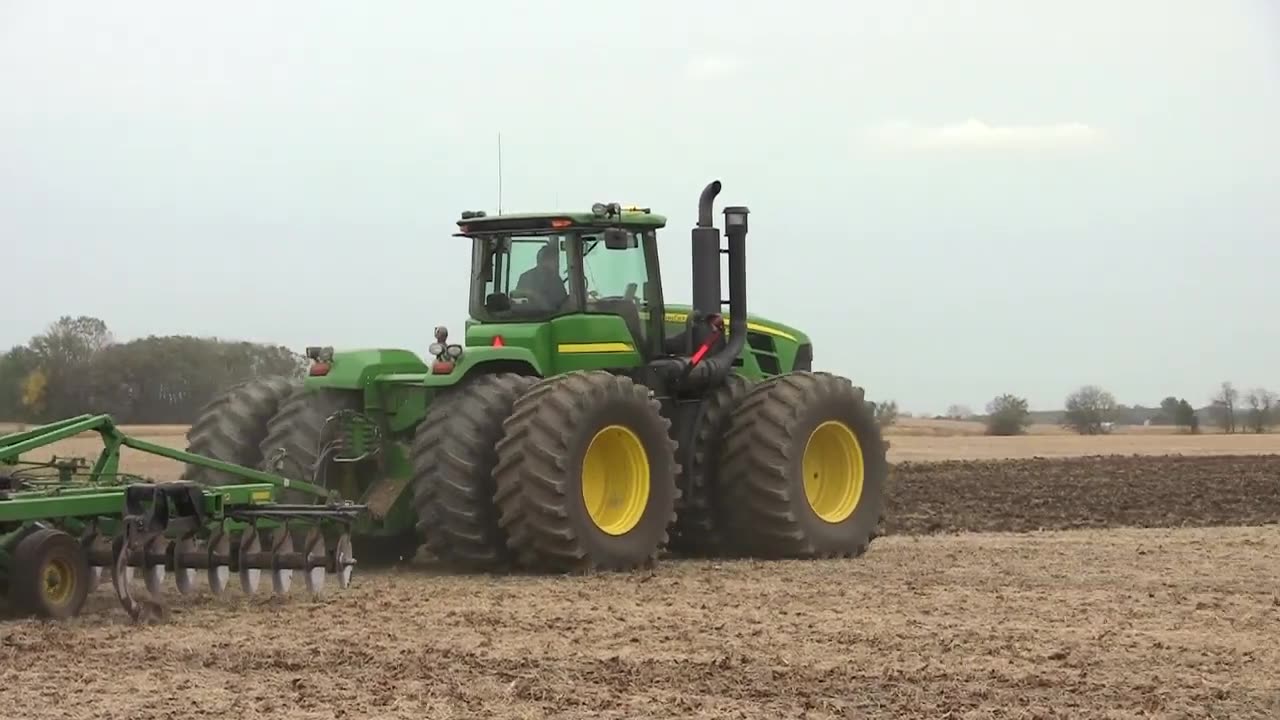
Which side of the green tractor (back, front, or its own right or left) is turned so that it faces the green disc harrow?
back

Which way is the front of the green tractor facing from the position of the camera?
facing away from the viewer and to the right of the viewer
